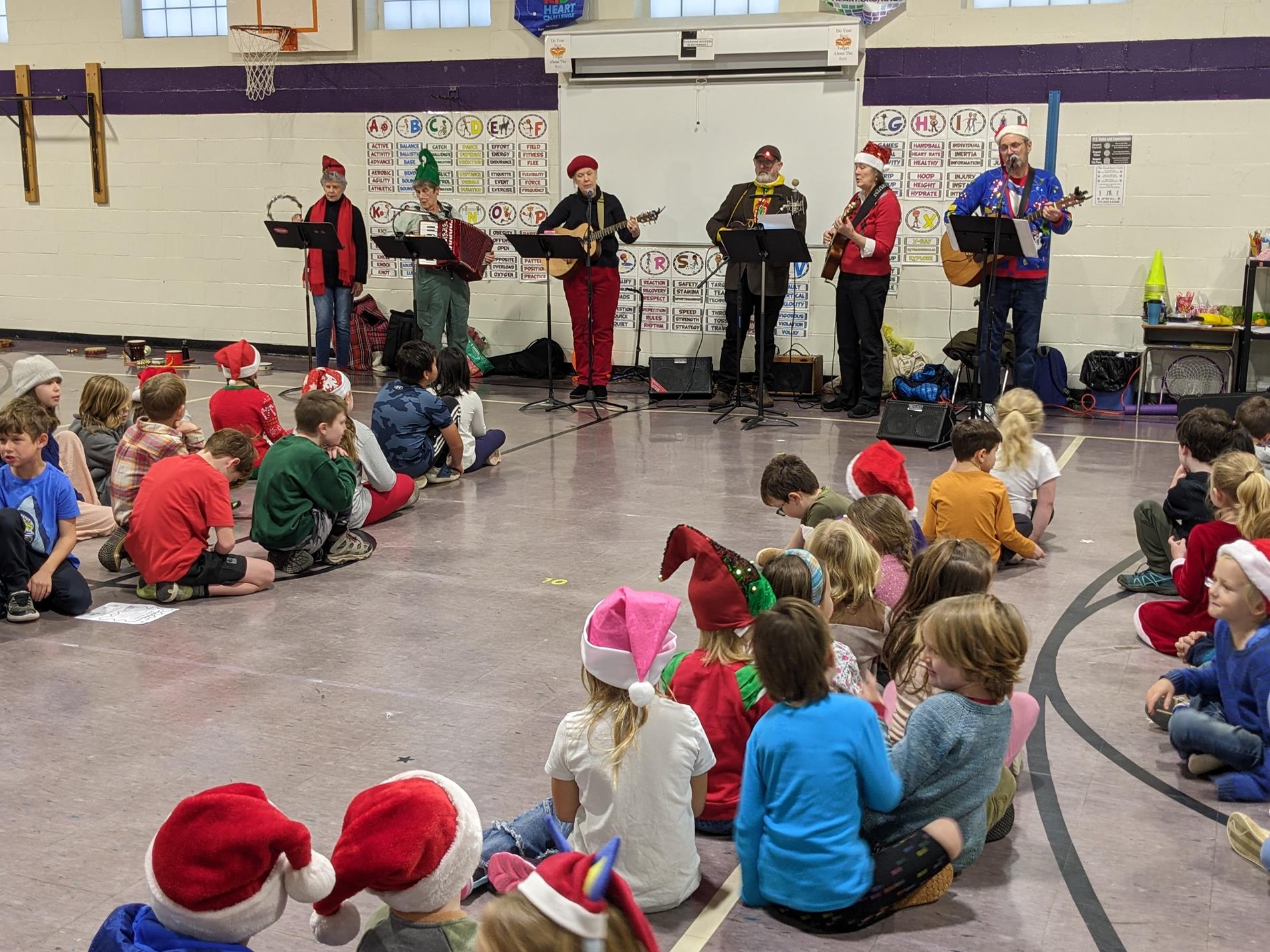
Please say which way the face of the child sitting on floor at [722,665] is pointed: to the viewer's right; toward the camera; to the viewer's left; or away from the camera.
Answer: away from the camera

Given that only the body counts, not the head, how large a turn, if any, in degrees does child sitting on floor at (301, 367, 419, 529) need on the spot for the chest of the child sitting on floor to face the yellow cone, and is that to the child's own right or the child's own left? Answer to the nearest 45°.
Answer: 0° — they already face it

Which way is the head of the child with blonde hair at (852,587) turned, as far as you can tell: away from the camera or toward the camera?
away from the camera

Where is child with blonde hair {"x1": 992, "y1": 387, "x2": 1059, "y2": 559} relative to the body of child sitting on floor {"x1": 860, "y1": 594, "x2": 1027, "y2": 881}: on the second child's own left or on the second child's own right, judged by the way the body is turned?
on the second child's own right

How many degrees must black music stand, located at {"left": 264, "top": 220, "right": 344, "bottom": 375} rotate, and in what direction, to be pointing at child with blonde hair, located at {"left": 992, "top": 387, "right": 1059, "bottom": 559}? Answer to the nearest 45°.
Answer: approximately 135° to its right

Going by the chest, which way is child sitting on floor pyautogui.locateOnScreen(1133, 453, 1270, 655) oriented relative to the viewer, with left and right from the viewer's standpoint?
facing away from the viewer and to the left of the viewer

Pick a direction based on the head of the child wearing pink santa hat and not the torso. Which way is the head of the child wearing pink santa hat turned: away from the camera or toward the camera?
away from the camera

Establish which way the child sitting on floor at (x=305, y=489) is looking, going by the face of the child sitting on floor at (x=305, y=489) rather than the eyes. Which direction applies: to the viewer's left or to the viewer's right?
to the viewer's right

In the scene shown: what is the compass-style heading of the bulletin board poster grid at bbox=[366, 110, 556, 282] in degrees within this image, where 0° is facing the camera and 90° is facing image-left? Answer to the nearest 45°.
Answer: approximately 0°

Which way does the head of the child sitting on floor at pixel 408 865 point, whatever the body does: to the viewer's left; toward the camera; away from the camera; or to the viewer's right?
away from the camera

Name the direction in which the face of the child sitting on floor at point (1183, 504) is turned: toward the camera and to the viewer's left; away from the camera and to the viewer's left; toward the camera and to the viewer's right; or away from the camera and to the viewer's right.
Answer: away from the camera and to the viewer's left

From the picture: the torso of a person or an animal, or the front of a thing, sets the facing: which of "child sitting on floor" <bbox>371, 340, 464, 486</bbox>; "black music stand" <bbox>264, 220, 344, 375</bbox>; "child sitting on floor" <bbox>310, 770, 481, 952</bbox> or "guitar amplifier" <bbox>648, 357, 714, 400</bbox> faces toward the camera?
the guitar amplifier

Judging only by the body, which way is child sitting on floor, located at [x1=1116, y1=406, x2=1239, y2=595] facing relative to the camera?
to the viewer's left

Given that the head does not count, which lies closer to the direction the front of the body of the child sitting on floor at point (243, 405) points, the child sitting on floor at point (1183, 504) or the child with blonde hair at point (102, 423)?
the child sitting on floor
